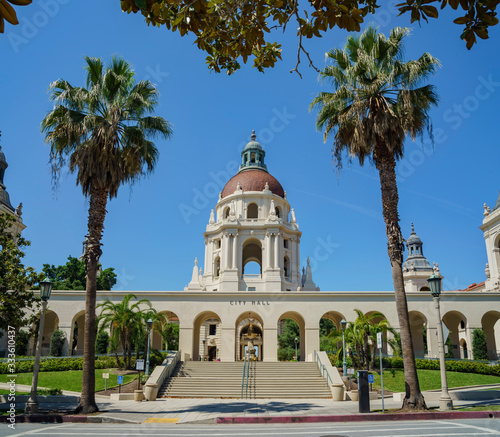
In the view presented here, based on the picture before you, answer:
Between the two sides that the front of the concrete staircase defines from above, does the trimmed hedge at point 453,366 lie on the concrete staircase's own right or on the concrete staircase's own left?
on the concrete staircase's own left

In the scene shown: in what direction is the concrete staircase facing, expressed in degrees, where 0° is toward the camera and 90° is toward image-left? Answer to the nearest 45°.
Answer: approximately 0°

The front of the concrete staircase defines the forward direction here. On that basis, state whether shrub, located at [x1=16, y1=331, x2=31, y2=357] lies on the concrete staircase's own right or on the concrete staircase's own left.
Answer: on the concrete staircase's own right

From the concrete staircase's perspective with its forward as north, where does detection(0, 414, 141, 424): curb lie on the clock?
The curb is roughly at 1 o'clock from the concrete staircase.

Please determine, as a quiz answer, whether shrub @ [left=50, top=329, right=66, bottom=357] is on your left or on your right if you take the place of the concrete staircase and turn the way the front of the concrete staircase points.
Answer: on your right

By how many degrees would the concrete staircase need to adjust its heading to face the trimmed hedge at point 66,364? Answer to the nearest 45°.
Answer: approximately 90° to its right

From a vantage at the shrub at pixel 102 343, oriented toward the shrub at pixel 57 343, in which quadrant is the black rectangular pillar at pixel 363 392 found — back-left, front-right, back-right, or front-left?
back-left

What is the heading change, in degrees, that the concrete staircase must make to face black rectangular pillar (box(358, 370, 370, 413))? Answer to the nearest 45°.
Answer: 0° — it already faces it

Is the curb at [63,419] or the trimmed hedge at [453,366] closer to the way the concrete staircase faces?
the curb

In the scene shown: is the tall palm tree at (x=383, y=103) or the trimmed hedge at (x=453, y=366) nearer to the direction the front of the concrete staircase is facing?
the tall palm tree
